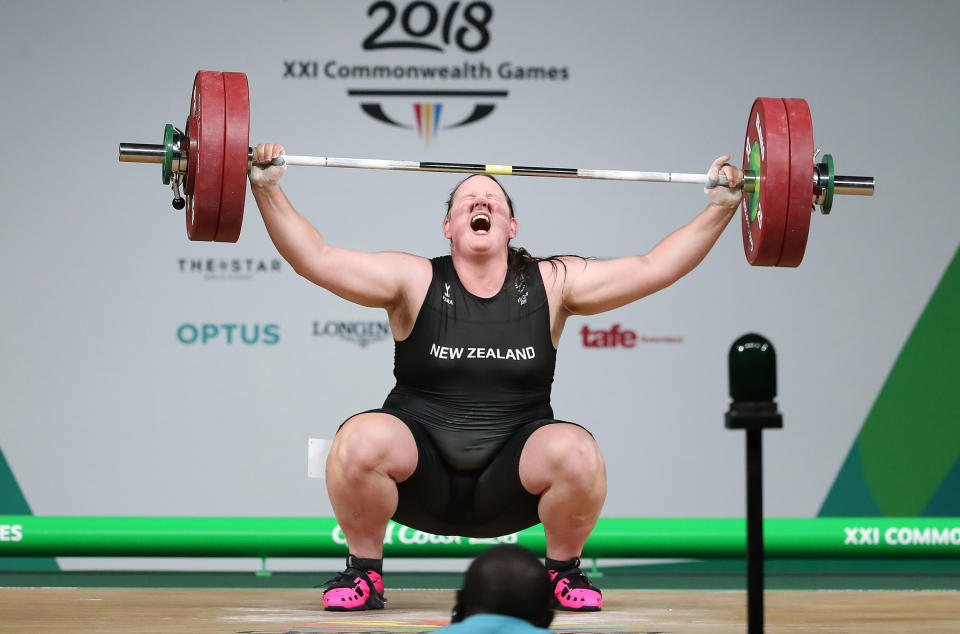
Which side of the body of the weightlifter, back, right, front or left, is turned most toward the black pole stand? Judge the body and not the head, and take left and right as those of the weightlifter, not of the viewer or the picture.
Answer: front

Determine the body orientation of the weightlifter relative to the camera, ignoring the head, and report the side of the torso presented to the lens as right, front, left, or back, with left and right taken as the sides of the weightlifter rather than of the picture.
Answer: front
